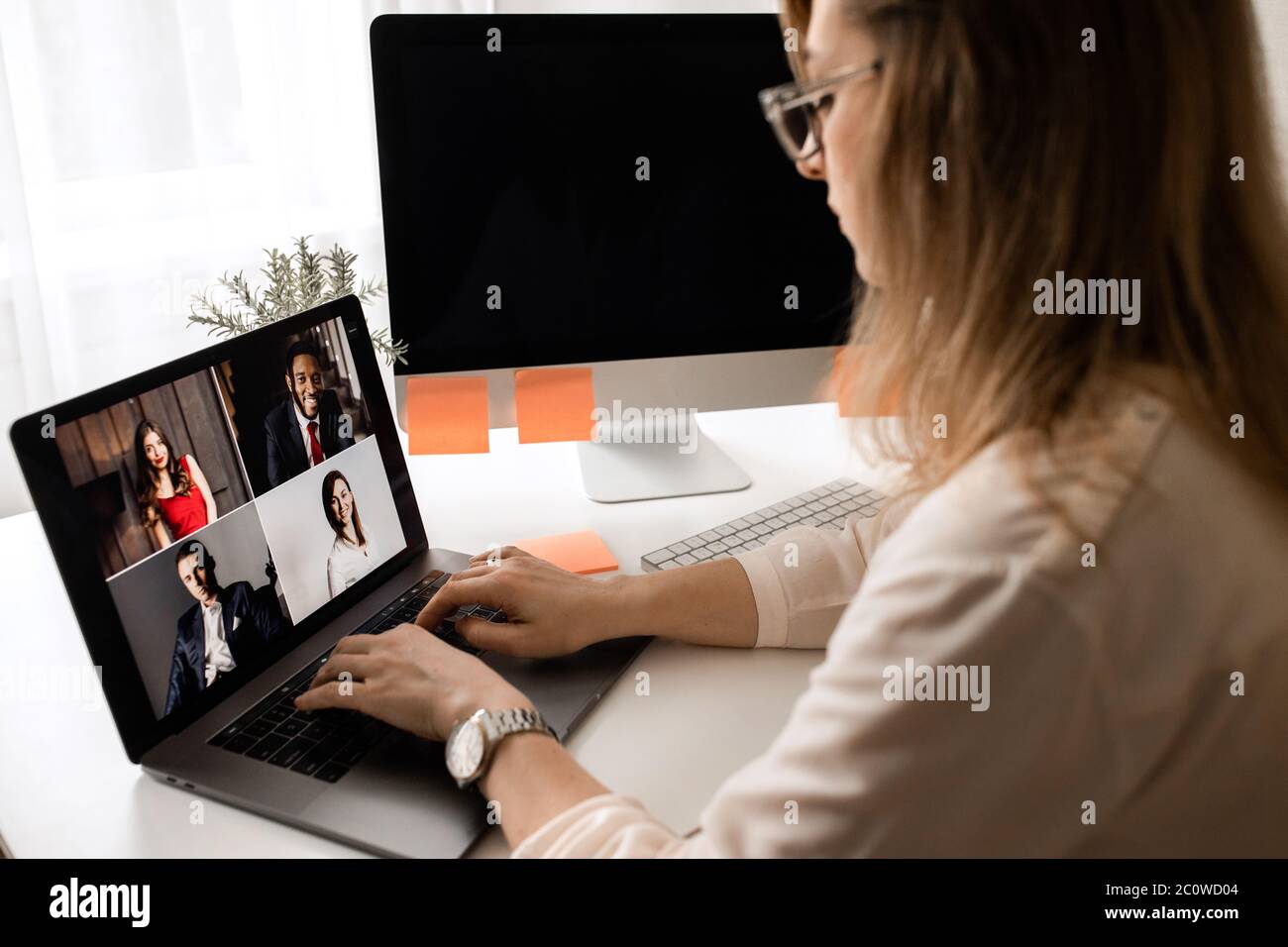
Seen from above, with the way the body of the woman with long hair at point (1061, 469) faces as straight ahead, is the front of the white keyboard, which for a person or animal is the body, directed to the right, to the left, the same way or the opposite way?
the opposite way

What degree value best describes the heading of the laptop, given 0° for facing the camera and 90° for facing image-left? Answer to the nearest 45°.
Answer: approximately 315°

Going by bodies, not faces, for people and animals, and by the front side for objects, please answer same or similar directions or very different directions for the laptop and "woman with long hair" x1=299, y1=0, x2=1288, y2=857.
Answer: very different directions

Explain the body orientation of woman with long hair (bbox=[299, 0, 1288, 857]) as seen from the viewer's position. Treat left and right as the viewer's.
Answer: facing away from the viewer and to the left of the viewer

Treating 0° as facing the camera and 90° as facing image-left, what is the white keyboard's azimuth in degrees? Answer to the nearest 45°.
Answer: approximately 315°

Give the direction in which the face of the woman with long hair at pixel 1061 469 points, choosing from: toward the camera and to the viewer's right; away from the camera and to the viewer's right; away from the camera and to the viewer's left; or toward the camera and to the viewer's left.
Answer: away from the camera and to the viewer's left
